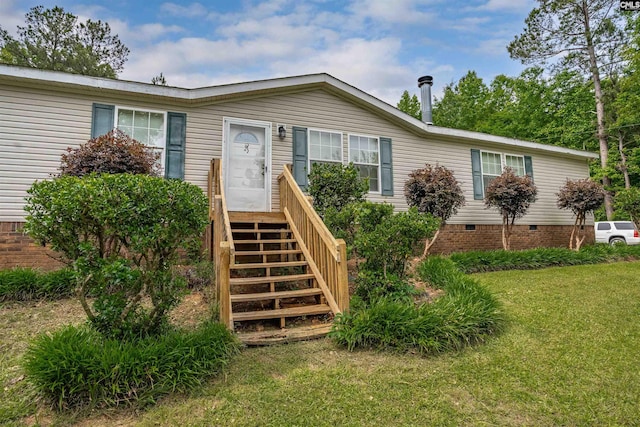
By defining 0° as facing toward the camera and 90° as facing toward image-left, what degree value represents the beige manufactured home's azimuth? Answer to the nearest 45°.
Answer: approximately 315°

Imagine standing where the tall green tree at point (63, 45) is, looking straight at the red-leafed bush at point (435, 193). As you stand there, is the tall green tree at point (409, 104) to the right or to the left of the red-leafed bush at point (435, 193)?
left

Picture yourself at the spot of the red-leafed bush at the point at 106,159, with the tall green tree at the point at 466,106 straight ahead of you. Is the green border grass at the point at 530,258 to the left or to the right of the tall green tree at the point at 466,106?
right

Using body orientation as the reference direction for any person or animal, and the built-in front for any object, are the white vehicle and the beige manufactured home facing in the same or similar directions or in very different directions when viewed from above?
very different directions

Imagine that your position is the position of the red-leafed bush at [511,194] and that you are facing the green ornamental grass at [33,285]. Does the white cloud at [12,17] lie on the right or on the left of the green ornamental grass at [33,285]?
right

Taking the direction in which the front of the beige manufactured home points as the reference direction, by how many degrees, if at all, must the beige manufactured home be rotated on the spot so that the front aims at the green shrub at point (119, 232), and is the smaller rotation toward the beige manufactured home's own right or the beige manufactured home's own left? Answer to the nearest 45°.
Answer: approximately 45° to the beige manufactured home's own right
